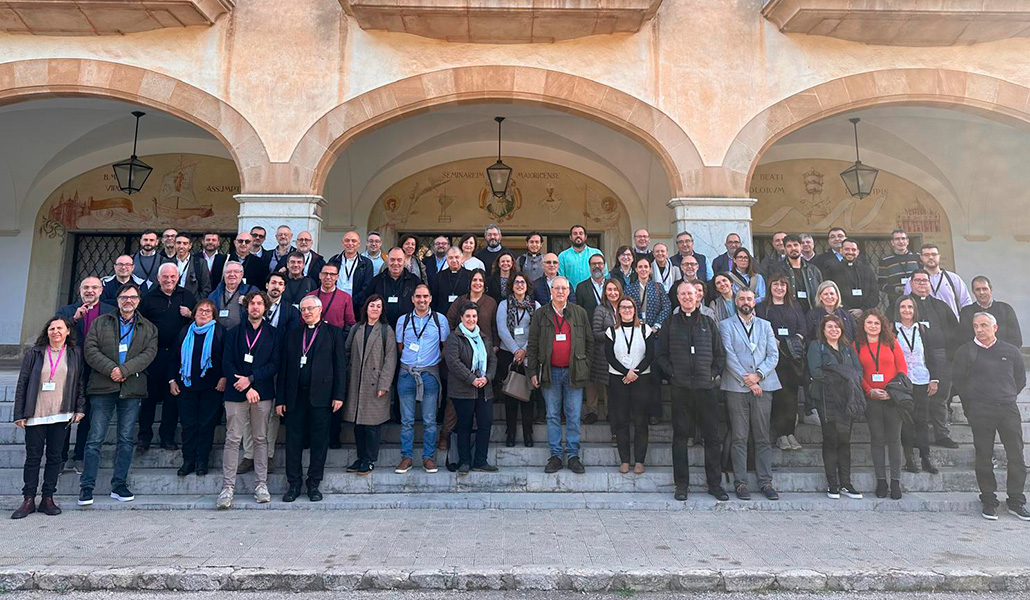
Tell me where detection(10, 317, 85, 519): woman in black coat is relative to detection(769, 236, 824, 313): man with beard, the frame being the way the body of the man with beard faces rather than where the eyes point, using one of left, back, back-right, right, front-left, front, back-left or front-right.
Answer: front-right

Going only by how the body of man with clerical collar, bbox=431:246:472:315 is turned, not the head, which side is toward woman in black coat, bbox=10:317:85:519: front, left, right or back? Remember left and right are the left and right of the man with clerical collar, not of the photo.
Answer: right

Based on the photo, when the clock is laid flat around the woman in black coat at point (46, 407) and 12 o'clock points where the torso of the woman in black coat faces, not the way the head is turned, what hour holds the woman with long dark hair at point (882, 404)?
The woman with long dark hair is roughly at 10 o'clock from the woman in black coat.

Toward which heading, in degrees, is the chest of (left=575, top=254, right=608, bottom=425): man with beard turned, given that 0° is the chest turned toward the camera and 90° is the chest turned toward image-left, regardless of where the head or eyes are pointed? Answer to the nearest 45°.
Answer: approximately 0°

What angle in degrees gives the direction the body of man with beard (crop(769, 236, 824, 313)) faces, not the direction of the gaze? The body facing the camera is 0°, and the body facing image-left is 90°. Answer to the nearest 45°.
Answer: approximately 0°

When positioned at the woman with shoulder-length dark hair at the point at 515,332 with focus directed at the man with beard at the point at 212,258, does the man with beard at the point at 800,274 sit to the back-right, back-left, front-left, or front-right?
back-right

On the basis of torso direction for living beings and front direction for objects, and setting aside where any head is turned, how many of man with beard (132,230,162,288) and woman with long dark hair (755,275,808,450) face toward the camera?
2
